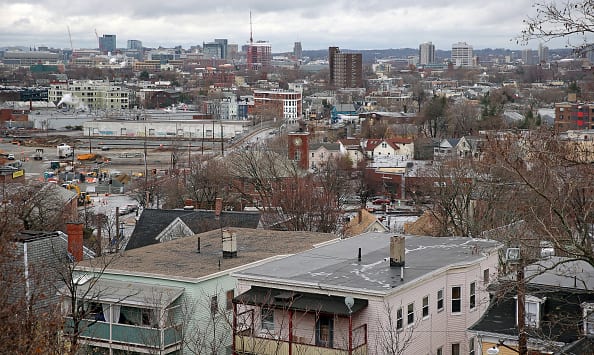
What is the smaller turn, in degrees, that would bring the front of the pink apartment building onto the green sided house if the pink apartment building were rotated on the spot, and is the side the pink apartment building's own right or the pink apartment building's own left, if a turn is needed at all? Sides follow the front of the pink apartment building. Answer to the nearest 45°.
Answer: approximately 45° to the pink apartment building's own right

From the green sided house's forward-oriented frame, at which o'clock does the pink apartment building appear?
The pink apartment building is roughly at 8 o'clock from the green sided house.

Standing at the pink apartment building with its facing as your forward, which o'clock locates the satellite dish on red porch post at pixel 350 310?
The satellite dish on red porch post is roughly at 11 o'clock from the pink apartment building.

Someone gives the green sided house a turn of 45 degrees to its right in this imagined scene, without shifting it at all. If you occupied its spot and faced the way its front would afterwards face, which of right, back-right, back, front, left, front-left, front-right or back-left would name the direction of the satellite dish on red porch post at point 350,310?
back-left

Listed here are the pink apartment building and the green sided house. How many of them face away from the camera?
0
